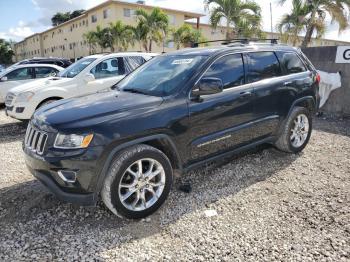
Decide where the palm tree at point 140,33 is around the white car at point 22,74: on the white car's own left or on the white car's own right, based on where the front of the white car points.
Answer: on the white car's own right

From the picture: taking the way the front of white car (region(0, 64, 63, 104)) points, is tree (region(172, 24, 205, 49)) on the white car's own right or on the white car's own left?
on the white car's own right

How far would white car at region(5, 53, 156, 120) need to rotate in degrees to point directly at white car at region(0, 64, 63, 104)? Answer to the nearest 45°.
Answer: approximately 90° to its right

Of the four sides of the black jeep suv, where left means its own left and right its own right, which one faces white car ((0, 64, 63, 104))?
right

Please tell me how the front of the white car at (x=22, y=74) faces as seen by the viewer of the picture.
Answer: facing to the left of the viewer

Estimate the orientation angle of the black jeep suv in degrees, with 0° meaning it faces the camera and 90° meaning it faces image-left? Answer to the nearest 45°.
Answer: approximately 45°

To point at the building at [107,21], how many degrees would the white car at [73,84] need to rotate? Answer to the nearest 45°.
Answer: approximately 135° to its right

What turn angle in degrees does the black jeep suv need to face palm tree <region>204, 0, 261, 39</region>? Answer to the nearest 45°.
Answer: approximately 135° to its right

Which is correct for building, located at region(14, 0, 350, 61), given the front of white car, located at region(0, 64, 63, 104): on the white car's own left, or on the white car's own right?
on the white car's own right

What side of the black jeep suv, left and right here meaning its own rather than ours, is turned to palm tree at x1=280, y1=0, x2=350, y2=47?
back

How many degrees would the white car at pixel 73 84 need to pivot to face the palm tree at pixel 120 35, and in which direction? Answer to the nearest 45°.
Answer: approximately 135° to its right
